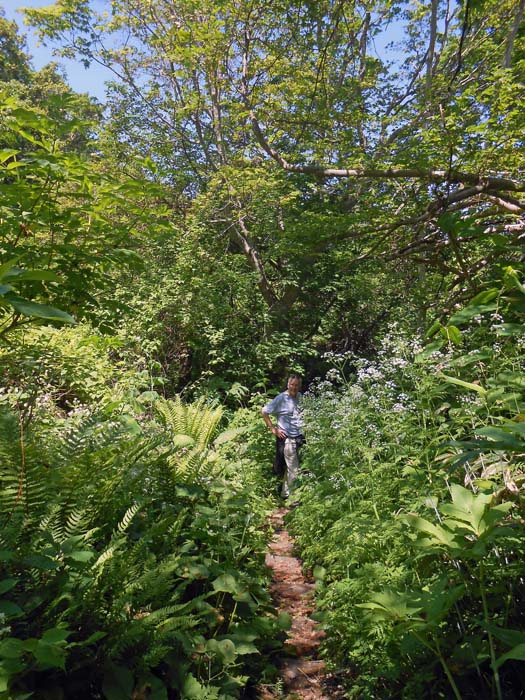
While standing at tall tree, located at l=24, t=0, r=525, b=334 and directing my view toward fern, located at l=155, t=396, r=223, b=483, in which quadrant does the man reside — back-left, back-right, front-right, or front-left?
front-left

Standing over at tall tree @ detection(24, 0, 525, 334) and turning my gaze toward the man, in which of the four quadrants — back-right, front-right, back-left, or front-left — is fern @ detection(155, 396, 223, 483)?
front-right

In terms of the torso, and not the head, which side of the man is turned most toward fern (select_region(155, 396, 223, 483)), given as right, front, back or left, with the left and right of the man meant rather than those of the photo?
right
